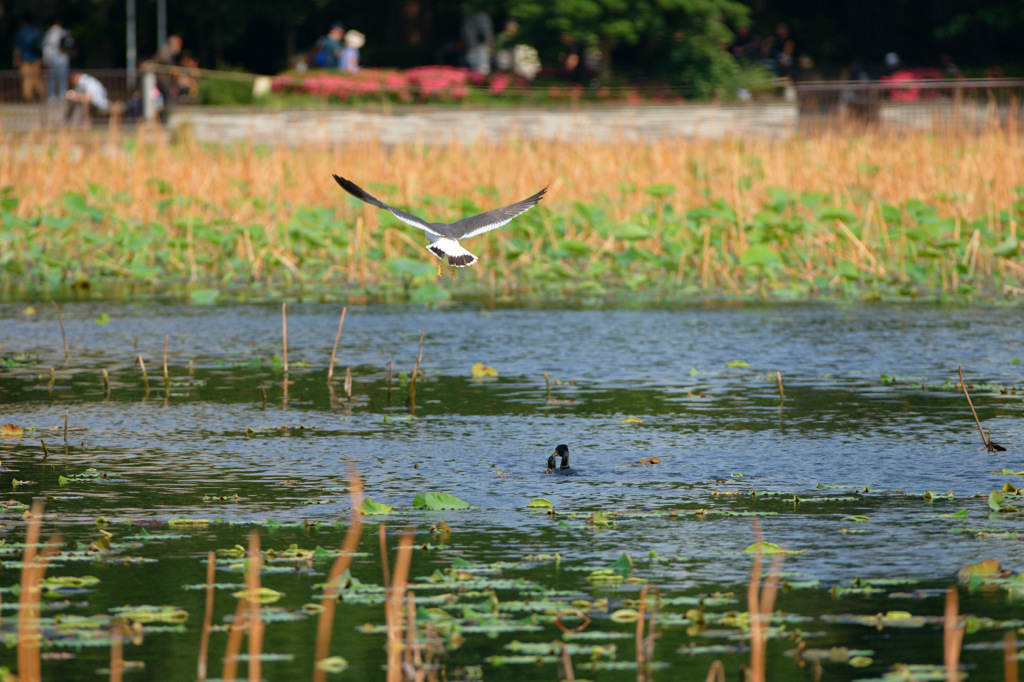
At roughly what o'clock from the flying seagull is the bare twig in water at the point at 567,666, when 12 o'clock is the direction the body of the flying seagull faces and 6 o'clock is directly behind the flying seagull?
The bare twig in water is roughly at 6 o'clock from the flying seagull.

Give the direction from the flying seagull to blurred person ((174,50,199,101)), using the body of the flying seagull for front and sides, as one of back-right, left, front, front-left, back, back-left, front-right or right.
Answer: front

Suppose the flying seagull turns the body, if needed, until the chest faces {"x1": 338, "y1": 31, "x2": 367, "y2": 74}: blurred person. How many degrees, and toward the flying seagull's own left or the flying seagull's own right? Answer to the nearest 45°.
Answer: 0° — it already faces them

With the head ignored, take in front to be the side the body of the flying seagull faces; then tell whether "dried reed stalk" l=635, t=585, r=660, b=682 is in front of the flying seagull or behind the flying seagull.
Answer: behind

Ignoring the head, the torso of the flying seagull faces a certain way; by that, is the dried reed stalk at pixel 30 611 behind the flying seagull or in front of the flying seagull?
behind

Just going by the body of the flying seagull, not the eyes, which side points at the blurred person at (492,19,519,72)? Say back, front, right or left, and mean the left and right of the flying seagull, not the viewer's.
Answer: front

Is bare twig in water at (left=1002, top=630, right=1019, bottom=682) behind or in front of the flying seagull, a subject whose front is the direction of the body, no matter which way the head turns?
behind

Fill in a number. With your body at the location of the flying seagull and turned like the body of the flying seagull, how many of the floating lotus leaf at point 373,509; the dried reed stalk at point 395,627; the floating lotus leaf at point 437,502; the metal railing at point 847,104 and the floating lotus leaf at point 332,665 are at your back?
4

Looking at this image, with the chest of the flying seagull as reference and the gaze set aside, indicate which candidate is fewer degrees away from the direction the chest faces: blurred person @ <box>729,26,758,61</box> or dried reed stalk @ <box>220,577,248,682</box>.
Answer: the blurred person

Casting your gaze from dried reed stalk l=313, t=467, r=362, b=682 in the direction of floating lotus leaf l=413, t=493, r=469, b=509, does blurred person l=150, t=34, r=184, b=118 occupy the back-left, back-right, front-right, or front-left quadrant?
front-left

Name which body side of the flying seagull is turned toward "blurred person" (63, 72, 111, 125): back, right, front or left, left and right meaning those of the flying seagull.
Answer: front

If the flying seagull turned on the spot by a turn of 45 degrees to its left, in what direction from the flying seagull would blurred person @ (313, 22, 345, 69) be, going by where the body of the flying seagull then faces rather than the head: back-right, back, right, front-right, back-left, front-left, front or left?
front-right

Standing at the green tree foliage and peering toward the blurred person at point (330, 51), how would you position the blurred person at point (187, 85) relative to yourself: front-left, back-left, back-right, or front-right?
front-left

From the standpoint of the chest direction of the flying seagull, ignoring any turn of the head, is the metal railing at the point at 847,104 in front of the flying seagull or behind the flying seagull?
in front

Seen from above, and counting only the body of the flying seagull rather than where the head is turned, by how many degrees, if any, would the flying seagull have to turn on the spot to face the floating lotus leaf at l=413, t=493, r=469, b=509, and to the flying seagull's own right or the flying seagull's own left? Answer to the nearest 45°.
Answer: approximately 180°

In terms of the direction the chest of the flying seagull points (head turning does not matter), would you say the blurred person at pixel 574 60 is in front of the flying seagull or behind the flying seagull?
in front

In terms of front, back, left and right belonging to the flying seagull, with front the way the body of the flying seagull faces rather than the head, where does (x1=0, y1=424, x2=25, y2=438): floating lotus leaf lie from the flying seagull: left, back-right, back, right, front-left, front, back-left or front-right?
left

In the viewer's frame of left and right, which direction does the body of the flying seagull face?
facing away from the viewer
